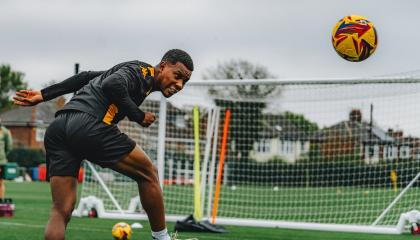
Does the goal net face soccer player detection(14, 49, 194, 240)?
no

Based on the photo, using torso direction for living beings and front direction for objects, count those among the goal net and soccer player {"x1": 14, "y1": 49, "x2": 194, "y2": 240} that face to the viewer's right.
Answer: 1

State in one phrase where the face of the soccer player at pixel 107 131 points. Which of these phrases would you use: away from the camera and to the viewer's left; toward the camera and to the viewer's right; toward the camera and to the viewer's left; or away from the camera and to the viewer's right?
toward the camera and to the viewer's right

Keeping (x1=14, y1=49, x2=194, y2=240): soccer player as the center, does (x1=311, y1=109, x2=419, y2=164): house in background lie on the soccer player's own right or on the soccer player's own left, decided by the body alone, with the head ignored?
on the soccer player's own left

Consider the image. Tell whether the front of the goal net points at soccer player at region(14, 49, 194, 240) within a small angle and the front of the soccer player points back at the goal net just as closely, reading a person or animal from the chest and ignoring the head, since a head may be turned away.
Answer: no

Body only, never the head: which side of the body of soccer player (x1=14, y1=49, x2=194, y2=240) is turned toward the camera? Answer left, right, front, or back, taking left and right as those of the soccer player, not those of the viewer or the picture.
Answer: right

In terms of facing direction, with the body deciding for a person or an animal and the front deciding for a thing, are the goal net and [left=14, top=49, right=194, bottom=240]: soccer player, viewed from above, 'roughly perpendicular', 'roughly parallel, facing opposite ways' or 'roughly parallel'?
roughly perpendicular

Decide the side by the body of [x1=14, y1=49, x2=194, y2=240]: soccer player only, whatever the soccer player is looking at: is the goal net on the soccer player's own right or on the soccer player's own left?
on the soccer player's own left
